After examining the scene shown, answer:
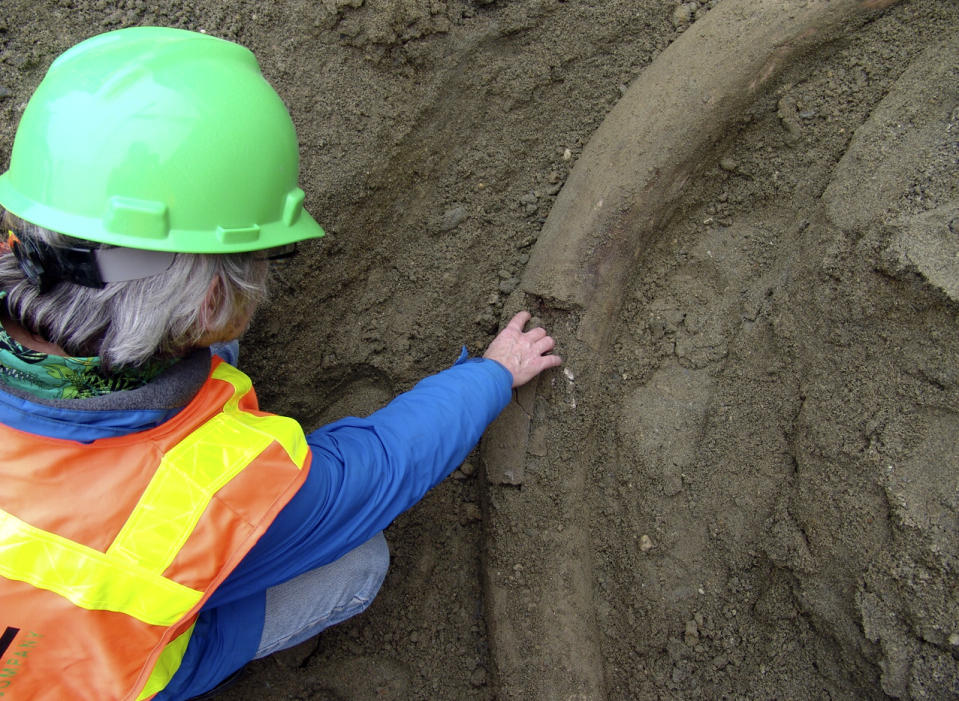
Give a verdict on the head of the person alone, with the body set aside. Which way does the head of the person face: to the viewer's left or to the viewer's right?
to the viewer's right

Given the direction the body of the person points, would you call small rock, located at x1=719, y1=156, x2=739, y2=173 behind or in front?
in front

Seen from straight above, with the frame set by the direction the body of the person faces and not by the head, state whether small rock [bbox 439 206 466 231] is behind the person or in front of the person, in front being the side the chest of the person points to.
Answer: in front

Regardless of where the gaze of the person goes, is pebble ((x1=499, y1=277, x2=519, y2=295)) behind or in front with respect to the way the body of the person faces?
in front

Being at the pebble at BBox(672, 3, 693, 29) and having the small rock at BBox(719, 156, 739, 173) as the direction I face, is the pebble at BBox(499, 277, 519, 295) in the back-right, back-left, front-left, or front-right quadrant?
front-right

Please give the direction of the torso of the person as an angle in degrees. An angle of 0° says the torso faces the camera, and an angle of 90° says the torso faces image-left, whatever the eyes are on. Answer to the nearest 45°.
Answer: approximately 225°
